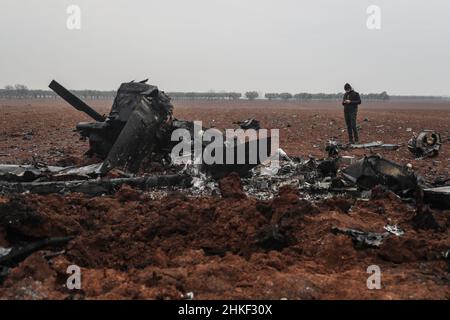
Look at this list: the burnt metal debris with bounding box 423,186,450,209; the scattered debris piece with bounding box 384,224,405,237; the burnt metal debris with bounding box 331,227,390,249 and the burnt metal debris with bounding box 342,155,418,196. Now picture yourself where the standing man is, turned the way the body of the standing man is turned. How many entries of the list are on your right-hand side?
0

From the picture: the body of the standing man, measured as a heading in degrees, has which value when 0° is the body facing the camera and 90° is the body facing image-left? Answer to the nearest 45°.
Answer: approximately 45°

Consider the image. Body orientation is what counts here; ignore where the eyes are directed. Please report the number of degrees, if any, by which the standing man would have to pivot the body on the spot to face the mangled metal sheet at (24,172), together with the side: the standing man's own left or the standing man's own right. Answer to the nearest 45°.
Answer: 0° — they already face it

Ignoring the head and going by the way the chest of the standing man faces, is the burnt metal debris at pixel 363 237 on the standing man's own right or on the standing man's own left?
on the standing man's own left

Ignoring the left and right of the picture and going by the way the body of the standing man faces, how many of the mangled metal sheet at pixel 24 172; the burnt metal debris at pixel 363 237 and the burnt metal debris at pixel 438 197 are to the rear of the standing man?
0

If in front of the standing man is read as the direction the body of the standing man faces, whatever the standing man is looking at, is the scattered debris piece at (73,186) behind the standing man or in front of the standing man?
in front

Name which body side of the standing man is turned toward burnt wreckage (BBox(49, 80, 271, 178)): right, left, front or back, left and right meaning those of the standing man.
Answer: front

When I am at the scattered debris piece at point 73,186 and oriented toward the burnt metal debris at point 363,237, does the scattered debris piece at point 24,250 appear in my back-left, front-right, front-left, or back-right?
front-right

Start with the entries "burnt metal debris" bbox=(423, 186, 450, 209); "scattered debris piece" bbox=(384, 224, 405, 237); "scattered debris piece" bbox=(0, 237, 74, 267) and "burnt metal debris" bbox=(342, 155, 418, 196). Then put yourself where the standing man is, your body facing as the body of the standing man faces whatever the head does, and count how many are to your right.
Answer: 0

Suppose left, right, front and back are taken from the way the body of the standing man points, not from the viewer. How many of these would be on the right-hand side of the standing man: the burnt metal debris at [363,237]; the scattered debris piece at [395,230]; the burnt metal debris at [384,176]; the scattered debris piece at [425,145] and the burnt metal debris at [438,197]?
0

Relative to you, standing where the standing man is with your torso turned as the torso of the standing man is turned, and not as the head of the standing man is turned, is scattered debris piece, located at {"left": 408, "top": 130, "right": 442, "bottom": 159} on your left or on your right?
on your left

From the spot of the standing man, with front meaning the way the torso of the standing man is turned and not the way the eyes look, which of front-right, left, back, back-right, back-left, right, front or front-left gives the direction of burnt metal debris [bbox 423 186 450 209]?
front-left

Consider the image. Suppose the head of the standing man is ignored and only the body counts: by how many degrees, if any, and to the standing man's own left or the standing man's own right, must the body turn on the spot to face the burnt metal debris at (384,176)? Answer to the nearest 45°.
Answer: approximately 45° to the standing man's own left
